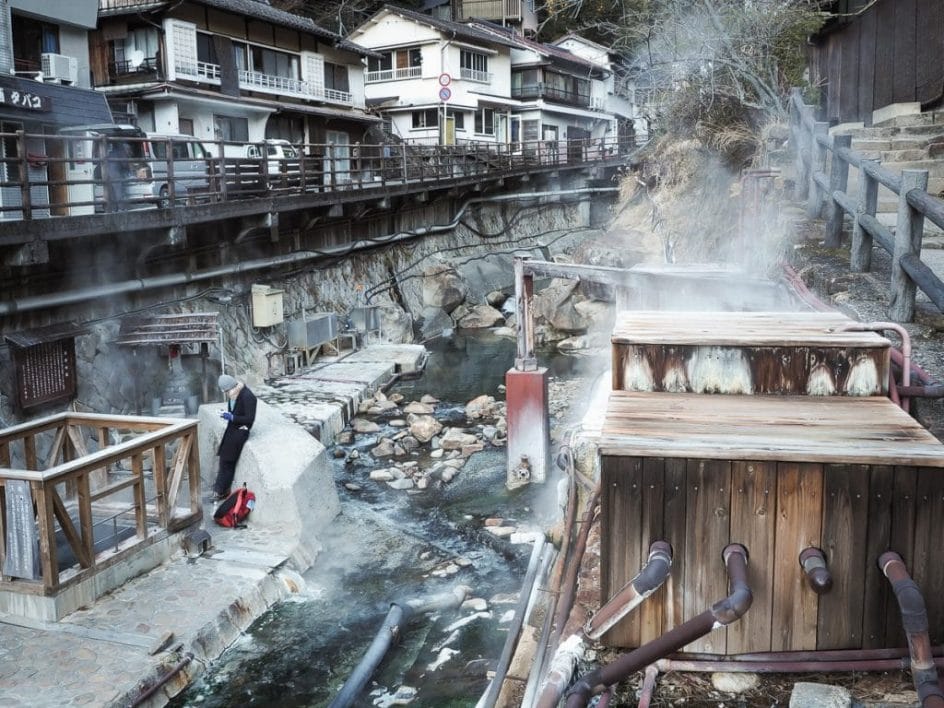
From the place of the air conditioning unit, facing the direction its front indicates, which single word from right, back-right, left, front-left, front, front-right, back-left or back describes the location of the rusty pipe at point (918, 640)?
front-right

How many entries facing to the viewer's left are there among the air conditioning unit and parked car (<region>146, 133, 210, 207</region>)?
0

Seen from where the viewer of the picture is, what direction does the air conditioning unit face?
facing the viewer and to the right of the viewer

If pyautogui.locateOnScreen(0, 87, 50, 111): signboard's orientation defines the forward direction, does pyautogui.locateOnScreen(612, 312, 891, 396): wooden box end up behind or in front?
in front

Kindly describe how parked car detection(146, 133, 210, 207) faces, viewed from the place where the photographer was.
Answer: facing to the right of the viewer

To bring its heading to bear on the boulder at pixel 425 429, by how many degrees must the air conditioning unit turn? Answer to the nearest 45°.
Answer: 0° — it already faces it

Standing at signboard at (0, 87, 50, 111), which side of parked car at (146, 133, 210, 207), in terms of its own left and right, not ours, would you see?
back
